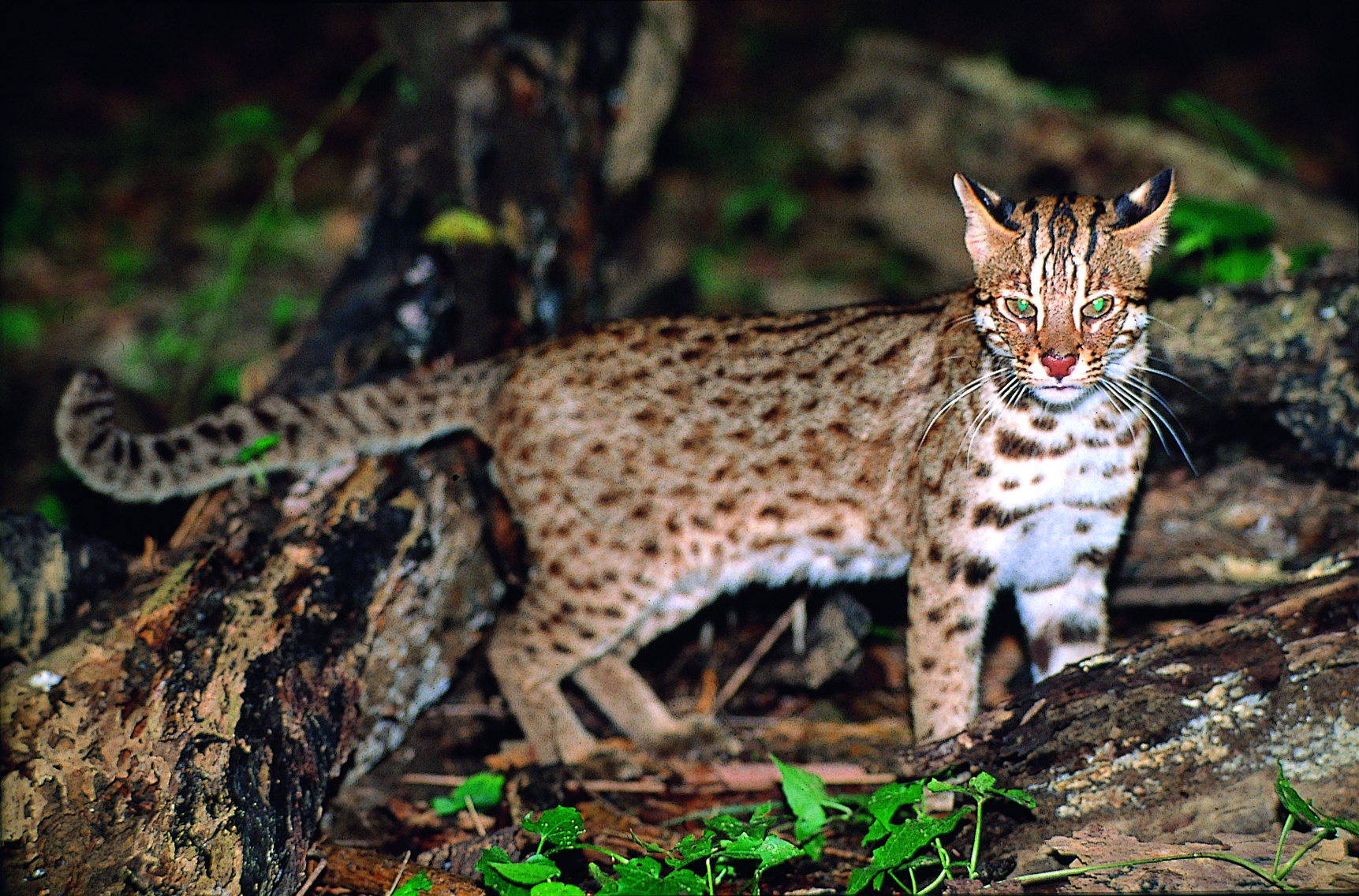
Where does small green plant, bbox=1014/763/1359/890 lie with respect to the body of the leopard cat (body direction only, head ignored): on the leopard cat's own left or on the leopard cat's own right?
on the leopard cat's own right

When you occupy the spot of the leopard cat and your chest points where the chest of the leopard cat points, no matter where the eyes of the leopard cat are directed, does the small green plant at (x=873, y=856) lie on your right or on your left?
on your right

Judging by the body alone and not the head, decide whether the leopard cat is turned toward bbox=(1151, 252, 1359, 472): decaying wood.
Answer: yes

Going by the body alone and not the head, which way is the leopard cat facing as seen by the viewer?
to the viewer's right
